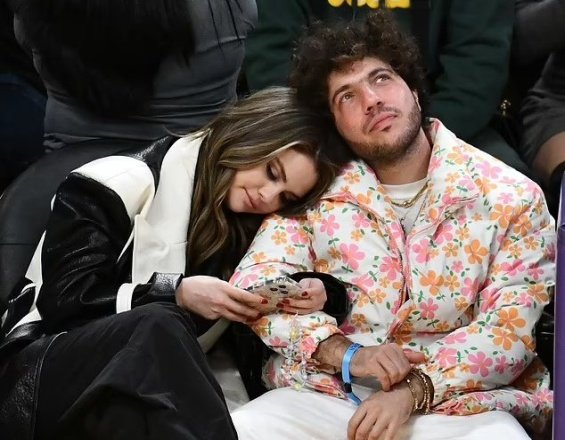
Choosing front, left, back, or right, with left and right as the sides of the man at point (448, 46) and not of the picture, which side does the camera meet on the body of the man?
front

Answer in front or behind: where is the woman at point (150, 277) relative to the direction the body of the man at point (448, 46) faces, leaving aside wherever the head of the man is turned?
in front

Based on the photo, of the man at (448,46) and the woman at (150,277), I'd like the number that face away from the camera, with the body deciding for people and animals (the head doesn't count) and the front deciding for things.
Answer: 0

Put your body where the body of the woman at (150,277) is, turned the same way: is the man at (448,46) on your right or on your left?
on your left

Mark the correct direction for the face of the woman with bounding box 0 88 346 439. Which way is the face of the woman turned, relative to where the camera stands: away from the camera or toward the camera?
toward the camera

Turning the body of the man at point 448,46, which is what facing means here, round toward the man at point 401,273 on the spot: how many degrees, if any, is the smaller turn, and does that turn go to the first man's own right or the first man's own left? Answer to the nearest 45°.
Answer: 0° — they already face them

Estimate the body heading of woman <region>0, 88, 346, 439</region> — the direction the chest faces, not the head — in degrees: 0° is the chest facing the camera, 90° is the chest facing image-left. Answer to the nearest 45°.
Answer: approximately 315°
